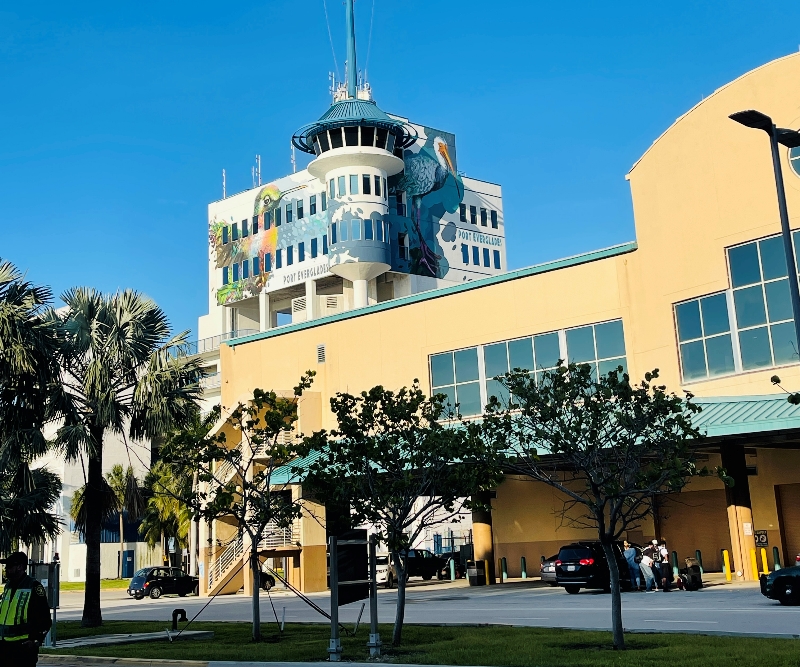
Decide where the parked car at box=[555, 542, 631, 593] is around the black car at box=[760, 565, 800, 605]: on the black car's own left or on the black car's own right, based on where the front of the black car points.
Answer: on the black car's own right

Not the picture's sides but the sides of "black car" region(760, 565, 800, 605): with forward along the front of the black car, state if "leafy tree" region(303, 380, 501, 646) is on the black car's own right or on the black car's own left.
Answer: on the black car's own left

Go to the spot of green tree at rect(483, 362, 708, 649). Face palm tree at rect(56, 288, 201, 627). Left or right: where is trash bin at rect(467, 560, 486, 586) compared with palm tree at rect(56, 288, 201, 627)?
right

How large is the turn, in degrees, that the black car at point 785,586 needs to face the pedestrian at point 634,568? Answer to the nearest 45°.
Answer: approximately 45° to its right

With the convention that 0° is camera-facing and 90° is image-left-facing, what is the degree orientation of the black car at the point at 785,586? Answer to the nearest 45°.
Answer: approximately 90°

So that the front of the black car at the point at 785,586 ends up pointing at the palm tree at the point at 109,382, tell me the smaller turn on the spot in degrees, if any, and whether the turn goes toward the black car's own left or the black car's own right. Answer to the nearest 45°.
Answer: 0° — it already faces it

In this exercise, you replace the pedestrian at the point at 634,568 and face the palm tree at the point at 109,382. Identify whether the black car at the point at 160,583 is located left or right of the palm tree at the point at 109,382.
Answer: right
